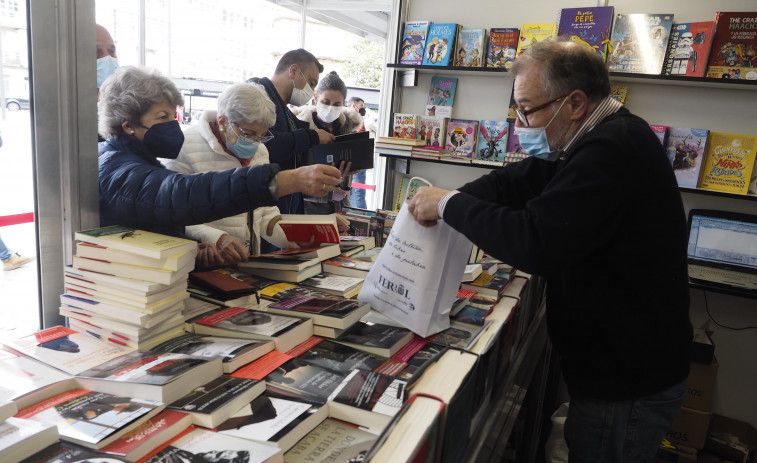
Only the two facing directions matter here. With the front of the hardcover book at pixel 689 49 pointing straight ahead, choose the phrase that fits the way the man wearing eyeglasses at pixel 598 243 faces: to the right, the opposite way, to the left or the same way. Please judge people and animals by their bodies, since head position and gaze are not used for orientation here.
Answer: to the right

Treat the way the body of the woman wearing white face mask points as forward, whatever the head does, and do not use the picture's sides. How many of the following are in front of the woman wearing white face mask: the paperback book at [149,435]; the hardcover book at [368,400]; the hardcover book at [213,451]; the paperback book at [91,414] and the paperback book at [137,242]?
5

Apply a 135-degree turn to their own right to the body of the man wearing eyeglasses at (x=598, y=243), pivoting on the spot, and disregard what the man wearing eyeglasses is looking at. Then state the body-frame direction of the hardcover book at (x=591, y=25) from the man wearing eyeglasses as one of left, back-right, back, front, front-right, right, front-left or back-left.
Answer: front-left

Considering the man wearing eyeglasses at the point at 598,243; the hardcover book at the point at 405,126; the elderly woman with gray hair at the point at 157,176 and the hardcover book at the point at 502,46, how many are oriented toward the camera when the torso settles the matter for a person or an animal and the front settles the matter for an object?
2

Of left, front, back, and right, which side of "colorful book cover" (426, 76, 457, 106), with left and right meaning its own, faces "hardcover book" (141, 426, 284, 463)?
front

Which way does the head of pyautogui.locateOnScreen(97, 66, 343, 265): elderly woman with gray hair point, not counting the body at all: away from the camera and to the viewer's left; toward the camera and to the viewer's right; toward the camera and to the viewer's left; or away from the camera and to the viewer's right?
toward the camera and to the viewer's right

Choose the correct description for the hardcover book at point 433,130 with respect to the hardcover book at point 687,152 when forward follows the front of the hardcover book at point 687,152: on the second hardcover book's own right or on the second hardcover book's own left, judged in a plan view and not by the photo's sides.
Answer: on the second hardcover book's own right

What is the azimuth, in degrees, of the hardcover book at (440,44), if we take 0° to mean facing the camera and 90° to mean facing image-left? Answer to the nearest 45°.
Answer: approximately 0°

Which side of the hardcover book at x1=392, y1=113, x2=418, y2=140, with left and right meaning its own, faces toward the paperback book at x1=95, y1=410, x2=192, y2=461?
front

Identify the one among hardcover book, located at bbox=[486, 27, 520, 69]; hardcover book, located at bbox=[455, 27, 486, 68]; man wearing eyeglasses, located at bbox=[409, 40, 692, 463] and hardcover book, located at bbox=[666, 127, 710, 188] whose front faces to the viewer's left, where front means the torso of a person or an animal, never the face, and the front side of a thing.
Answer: the man wearing eyeglasses
